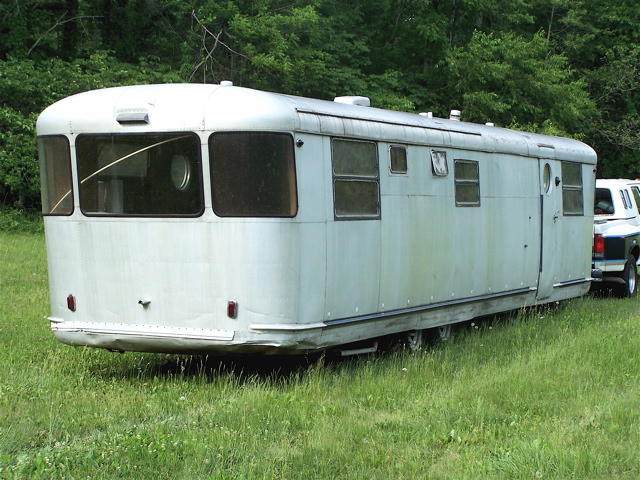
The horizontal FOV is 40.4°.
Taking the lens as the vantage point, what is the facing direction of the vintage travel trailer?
facing away from the viewer and to the right of the viewer

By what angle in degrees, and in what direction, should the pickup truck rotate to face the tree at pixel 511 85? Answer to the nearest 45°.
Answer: approximately 45° to its left

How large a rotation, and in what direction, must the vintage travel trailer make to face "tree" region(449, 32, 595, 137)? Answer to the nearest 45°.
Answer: approximately 45° to its left

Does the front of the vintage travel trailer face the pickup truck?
yes

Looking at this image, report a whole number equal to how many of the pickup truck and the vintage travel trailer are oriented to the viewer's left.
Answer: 0

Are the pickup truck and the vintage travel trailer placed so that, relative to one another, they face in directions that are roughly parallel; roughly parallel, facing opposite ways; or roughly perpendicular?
roughly parallel

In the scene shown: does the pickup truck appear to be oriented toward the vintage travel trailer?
no

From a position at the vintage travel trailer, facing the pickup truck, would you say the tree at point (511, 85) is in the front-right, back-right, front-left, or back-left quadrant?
front-left

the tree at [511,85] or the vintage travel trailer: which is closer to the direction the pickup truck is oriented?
the tree

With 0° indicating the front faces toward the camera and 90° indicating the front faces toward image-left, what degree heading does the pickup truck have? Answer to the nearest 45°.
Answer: approximately 225°
